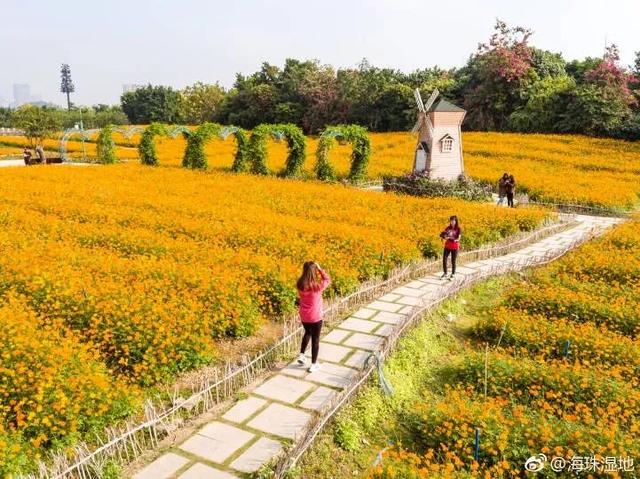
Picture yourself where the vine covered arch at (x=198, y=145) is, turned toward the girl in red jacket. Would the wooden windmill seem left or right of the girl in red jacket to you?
left

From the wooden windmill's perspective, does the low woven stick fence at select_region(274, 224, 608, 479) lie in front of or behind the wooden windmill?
in front

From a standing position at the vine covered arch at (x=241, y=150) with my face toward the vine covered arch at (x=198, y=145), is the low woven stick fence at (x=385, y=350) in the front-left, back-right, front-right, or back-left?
back-left

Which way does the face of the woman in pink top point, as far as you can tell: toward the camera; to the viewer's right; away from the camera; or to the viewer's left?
away from the camera

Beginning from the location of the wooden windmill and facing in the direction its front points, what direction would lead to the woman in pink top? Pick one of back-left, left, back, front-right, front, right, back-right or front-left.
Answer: front-left

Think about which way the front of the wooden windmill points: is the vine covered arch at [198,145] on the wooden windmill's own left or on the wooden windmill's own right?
on the wooden windmill's own right

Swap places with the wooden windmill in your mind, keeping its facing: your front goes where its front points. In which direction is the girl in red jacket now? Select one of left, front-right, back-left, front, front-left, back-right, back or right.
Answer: front-left

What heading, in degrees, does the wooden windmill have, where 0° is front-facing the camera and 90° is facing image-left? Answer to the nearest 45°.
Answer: approximately 45°

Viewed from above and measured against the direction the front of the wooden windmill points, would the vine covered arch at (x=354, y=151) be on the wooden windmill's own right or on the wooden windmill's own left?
on the wooden windmill's own right
